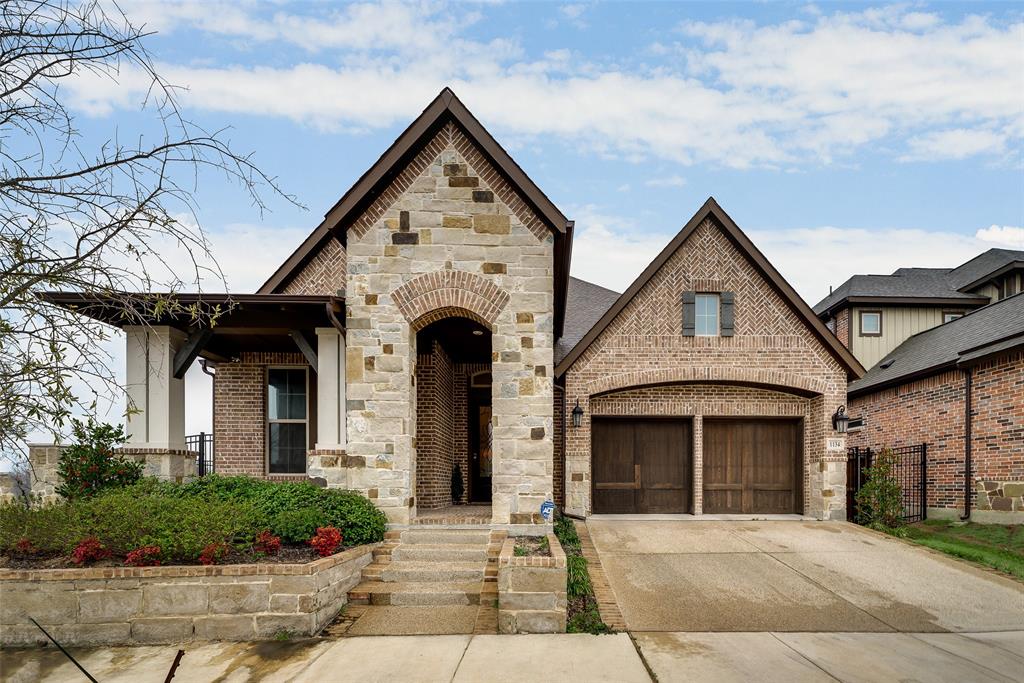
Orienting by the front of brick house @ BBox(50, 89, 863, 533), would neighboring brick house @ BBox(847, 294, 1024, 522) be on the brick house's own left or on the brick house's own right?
on the brick house's own left

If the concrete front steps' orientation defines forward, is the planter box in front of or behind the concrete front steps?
in front

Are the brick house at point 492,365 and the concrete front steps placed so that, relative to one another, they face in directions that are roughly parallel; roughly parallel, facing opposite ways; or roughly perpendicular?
roughly parallel

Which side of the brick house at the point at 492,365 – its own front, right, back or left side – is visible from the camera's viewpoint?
front

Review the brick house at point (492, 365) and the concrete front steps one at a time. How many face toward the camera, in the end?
2

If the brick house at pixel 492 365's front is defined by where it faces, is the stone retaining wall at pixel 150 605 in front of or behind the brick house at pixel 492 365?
in front

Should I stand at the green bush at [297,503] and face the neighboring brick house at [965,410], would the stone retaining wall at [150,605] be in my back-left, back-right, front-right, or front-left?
back-right

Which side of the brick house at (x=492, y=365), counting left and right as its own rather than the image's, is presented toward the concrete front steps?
front

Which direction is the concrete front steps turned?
toward the camera
